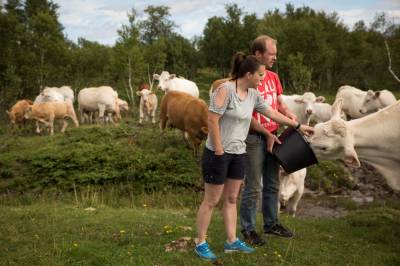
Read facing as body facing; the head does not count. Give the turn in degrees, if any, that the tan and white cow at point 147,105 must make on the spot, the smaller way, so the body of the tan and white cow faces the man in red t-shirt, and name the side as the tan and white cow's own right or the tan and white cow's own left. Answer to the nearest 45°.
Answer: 0° — it already faces them

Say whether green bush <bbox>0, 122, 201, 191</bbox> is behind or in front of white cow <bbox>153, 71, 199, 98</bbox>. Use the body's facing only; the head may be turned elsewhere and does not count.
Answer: in front

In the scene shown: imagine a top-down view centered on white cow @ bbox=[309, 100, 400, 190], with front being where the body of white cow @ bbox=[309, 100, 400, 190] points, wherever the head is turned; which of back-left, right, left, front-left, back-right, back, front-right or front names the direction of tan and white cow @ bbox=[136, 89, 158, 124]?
front-right

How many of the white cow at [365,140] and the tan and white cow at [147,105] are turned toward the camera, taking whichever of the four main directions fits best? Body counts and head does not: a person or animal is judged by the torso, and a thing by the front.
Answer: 1

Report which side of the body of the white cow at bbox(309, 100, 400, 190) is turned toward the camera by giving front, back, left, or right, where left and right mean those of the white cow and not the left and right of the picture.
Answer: left

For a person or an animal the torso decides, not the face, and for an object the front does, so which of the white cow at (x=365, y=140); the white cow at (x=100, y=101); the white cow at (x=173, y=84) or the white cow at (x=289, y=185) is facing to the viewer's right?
the white cow at (x=100, y=101)

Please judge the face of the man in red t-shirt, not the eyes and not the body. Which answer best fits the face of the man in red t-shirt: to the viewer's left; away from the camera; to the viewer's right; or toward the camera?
to the viewer's right

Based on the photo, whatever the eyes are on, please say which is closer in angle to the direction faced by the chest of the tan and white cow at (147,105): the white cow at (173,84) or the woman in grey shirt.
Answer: the woman in grey shirt

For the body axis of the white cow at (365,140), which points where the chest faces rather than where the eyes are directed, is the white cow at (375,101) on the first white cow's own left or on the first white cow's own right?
on the first white cow's own right

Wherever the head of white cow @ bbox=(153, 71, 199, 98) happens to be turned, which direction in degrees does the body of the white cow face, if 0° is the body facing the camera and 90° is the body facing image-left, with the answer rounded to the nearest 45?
approximately 45°

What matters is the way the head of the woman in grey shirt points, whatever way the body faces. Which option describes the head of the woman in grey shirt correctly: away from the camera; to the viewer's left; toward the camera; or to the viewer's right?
to the viewer's right

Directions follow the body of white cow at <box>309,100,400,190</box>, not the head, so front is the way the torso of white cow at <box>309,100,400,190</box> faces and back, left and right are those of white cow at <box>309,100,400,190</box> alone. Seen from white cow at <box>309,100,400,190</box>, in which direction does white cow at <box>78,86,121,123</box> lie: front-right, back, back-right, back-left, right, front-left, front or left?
front-right

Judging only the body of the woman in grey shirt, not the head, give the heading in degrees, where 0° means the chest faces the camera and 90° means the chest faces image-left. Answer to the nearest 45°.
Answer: approximately 315°

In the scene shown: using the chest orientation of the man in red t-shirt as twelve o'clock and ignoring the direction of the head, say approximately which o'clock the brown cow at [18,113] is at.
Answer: The brown cow is roughly at 6 o'clock from the man in red t-shirt.
